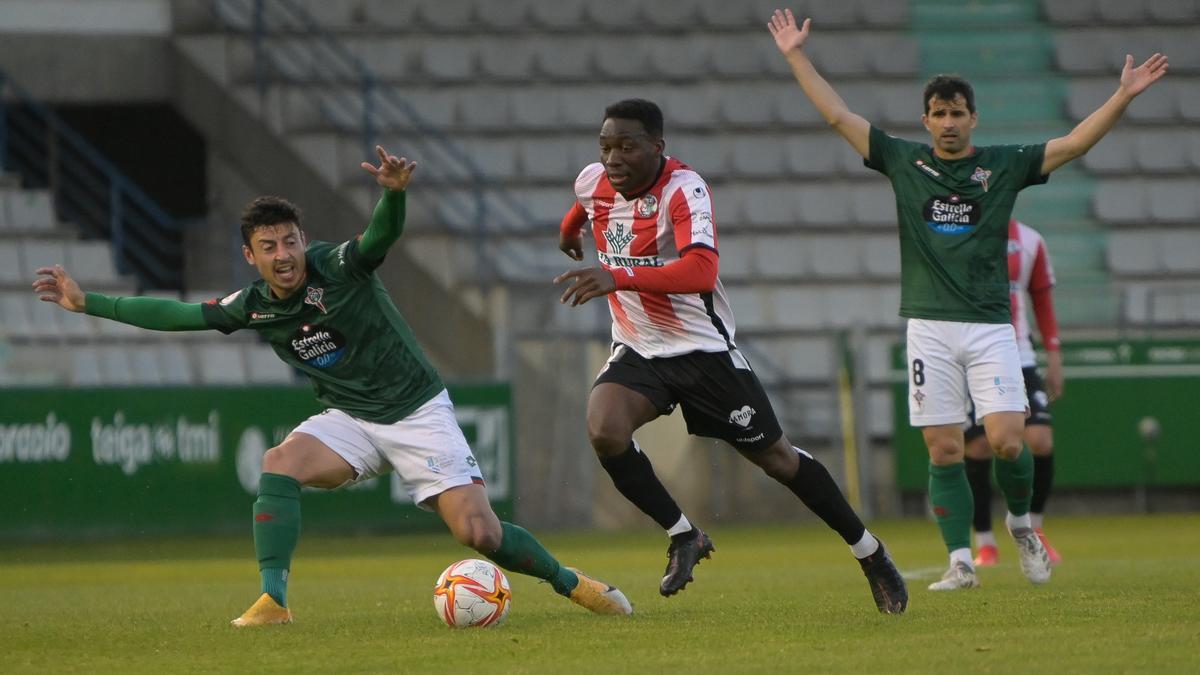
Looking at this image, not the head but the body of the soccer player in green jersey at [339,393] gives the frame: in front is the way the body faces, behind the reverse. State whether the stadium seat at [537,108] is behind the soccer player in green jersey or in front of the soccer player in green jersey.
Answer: behind

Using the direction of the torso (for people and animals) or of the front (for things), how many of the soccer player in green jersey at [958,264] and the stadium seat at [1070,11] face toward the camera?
2

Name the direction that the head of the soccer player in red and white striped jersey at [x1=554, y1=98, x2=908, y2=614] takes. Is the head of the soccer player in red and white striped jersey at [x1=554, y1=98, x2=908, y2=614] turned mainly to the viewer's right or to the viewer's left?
to the viewer's left

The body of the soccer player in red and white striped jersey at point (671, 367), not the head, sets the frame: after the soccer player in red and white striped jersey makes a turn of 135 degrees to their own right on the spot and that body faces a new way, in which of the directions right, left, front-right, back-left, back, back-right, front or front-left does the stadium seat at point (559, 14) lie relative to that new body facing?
front

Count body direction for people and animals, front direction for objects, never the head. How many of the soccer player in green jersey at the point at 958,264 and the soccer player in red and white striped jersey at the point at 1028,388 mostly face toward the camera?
2

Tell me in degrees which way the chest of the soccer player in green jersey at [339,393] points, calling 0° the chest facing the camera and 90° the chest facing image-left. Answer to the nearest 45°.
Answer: approximately 0°
